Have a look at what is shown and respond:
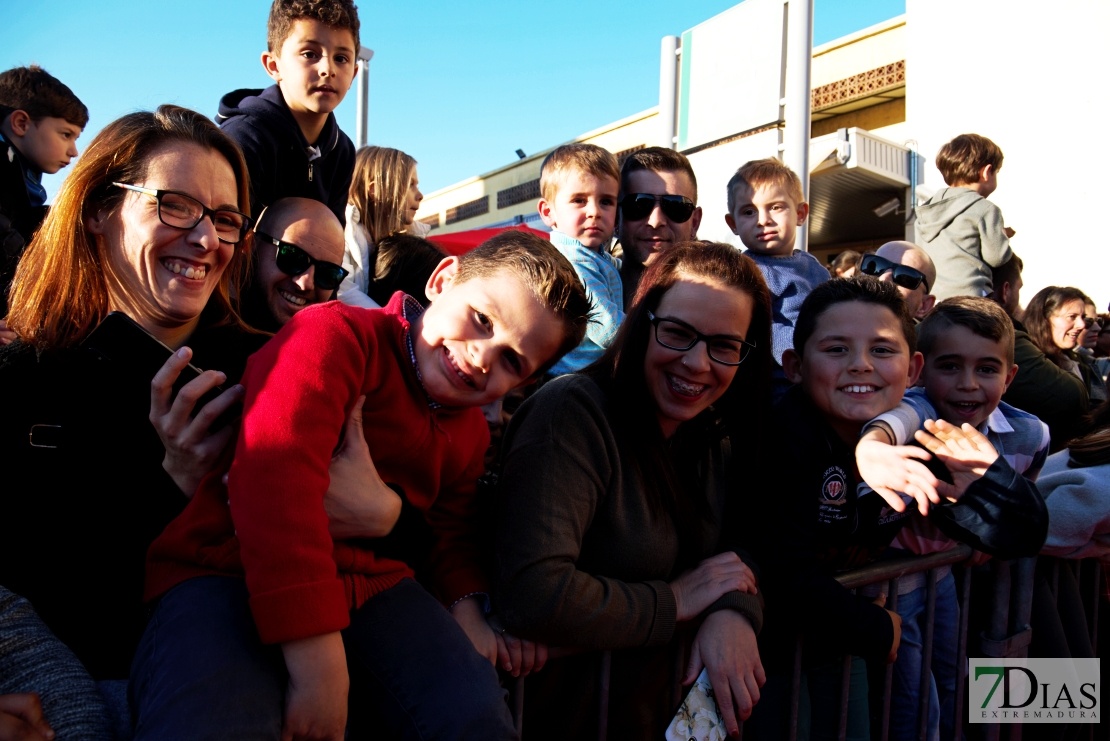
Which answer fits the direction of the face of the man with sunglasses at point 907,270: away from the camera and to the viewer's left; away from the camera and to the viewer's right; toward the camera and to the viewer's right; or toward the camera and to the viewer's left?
toward the camera and to the viewer's left

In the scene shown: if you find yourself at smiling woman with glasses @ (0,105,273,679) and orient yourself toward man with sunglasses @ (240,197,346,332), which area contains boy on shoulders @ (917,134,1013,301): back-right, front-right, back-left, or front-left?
front-right

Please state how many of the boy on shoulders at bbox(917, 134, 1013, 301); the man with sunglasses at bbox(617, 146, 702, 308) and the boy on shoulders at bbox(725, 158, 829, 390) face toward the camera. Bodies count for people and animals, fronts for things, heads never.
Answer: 2

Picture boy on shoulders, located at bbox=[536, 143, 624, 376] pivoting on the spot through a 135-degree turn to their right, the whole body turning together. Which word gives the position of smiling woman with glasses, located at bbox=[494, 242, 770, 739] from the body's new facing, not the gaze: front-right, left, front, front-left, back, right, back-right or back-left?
left

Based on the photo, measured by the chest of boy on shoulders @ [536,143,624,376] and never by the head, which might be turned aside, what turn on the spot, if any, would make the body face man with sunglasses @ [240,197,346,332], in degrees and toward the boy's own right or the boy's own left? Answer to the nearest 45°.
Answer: approximately 90° to the boy's own right

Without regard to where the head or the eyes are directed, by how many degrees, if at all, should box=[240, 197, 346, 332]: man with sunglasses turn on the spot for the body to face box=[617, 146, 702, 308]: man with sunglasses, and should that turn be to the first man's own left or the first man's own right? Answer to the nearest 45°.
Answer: approximately 45° to the first man's own left

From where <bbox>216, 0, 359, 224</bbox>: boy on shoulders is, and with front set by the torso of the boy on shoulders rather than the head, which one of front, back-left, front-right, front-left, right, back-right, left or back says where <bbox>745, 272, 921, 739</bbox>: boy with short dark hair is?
front

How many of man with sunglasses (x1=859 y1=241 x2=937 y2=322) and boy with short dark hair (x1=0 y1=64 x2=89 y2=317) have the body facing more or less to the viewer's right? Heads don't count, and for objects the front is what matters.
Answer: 1

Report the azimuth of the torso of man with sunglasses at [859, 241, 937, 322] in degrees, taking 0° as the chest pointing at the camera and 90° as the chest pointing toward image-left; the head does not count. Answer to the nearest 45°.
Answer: approximately 45°

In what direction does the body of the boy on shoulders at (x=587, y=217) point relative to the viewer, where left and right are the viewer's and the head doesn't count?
facing the viewer and to the right of the viewer

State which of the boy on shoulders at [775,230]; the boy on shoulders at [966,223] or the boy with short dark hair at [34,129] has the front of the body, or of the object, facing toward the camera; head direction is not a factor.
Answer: the boy on shoulders at [775,230]

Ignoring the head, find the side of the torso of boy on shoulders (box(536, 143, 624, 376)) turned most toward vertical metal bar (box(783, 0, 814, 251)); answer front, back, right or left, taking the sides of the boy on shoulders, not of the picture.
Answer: left

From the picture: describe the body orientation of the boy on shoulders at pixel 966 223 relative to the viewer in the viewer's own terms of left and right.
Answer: facing away from the viewer and to the right of the viewer
